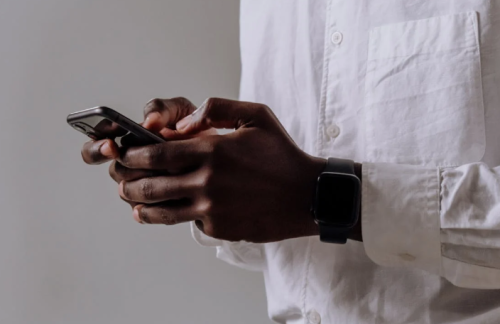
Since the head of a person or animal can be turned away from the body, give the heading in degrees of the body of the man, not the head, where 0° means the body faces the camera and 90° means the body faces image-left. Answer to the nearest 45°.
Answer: approximately 45°
